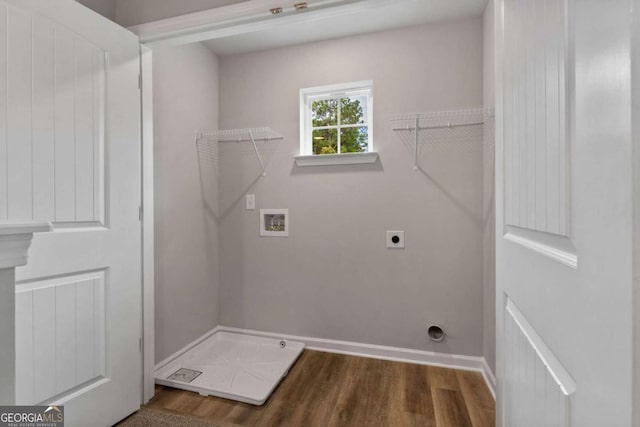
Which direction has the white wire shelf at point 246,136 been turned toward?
toward the camera

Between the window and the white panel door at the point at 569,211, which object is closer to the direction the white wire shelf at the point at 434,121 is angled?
the white panel door

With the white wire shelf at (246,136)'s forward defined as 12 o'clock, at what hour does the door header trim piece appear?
The door header trim piece is roughly at 12 o'clock from the white wire shelf.

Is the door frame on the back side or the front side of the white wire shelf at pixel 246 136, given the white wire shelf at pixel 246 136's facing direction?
on the front side

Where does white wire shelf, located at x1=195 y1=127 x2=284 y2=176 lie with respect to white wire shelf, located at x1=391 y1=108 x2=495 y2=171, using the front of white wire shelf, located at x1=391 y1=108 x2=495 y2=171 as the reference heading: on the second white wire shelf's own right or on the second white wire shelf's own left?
on the second white wire shelf's own right

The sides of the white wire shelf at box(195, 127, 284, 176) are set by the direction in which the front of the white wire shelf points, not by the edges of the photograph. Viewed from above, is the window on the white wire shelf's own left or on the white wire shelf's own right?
on the white wire shelf's own left

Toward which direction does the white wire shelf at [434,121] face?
toward the camera

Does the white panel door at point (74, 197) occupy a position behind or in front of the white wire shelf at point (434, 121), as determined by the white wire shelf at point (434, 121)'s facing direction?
in front

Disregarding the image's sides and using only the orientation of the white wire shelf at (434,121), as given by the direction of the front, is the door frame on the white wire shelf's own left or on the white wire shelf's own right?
on the white wire shelf's own right

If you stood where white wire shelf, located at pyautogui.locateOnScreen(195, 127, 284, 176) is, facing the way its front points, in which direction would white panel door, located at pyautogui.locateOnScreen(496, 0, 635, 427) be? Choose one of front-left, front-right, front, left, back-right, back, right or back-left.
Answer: front

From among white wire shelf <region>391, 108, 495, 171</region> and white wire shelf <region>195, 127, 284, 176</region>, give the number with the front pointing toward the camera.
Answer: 2
